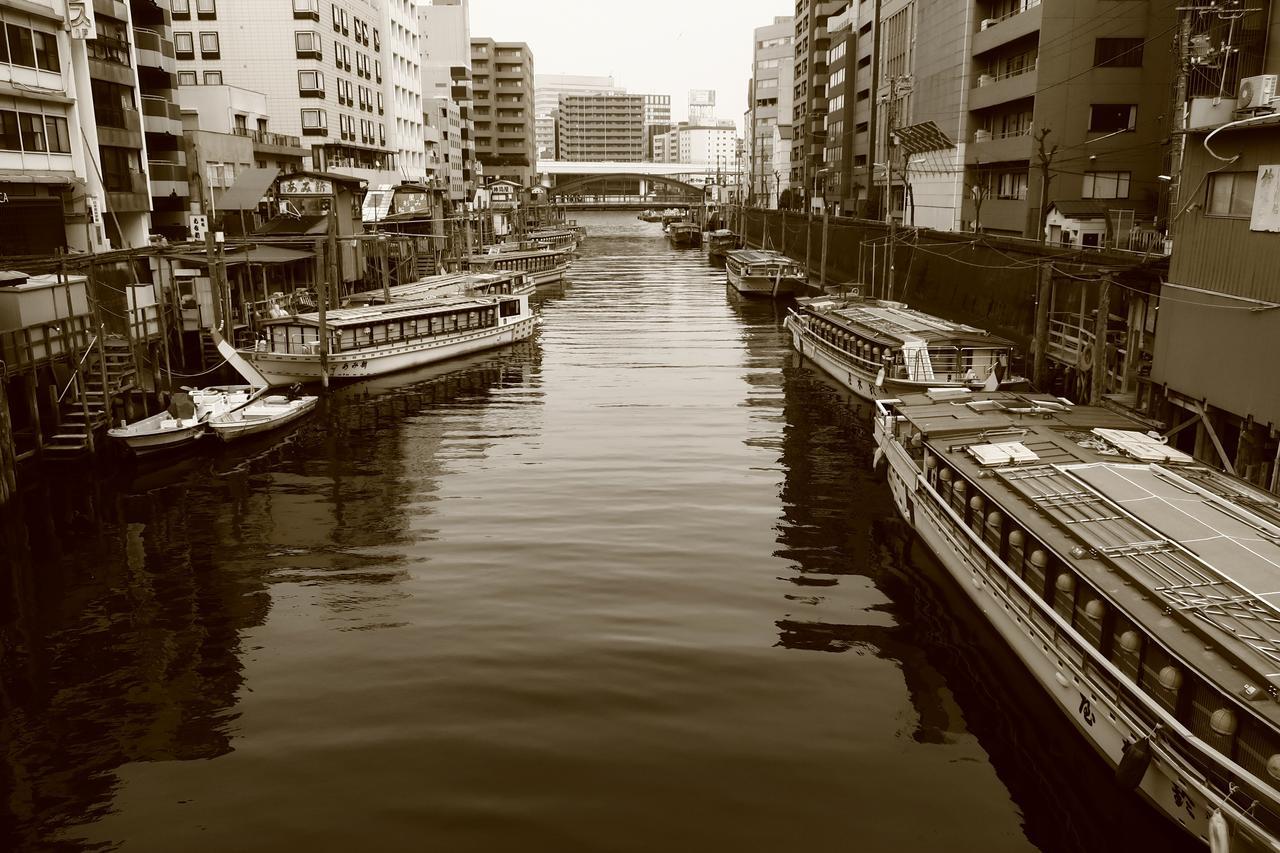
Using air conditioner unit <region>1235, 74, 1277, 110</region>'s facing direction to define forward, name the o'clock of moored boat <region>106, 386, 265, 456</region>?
The moored boat is roughly at 1 o'clock from the air conditioner unit.

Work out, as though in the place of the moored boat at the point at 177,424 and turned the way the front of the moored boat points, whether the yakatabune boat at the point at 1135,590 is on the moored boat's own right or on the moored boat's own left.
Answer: on the moored boat's own left

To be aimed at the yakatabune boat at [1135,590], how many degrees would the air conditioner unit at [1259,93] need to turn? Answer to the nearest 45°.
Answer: approximately 45° to its left

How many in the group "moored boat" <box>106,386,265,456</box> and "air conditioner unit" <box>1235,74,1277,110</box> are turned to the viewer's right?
0

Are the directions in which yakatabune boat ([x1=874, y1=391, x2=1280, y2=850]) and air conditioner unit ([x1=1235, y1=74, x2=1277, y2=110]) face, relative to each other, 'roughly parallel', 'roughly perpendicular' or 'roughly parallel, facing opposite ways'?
roughly perpendicular

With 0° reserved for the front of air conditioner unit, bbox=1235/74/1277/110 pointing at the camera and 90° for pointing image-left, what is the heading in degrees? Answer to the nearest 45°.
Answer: approximately 45°
